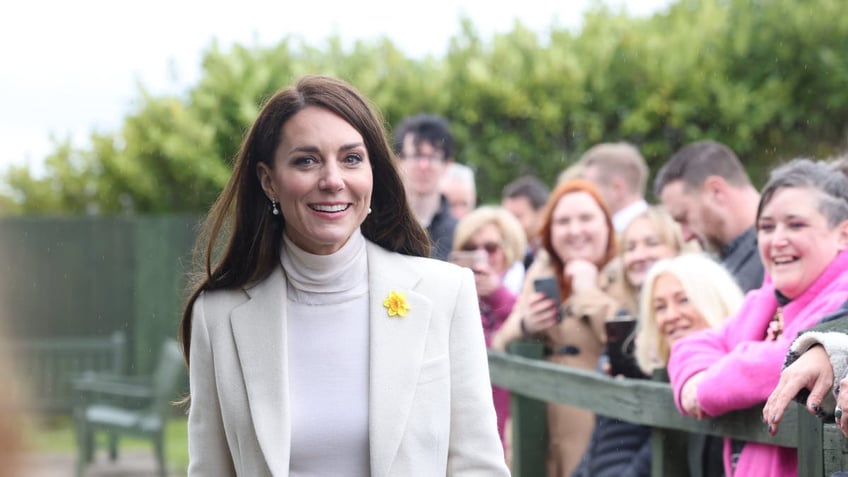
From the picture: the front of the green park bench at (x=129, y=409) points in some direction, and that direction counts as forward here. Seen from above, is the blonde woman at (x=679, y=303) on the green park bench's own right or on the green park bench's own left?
on the green park bench's own left

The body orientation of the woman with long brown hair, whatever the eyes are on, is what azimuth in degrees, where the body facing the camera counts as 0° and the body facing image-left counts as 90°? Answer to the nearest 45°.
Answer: approximately 0°

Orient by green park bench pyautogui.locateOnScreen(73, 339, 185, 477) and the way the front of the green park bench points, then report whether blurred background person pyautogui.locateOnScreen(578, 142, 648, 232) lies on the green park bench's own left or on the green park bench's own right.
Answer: on the green park bench's own left

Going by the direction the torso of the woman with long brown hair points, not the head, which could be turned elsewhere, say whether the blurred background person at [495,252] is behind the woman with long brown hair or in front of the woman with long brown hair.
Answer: behind

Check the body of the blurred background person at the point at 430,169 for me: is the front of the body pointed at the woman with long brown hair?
yes

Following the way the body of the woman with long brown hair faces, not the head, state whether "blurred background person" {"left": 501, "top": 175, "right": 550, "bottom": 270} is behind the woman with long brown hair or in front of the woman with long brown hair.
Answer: behind

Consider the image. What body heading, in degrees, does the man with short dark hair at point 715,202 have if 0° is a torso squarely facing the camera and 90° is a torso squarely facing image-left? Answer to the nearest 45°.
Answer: approximately 90°
